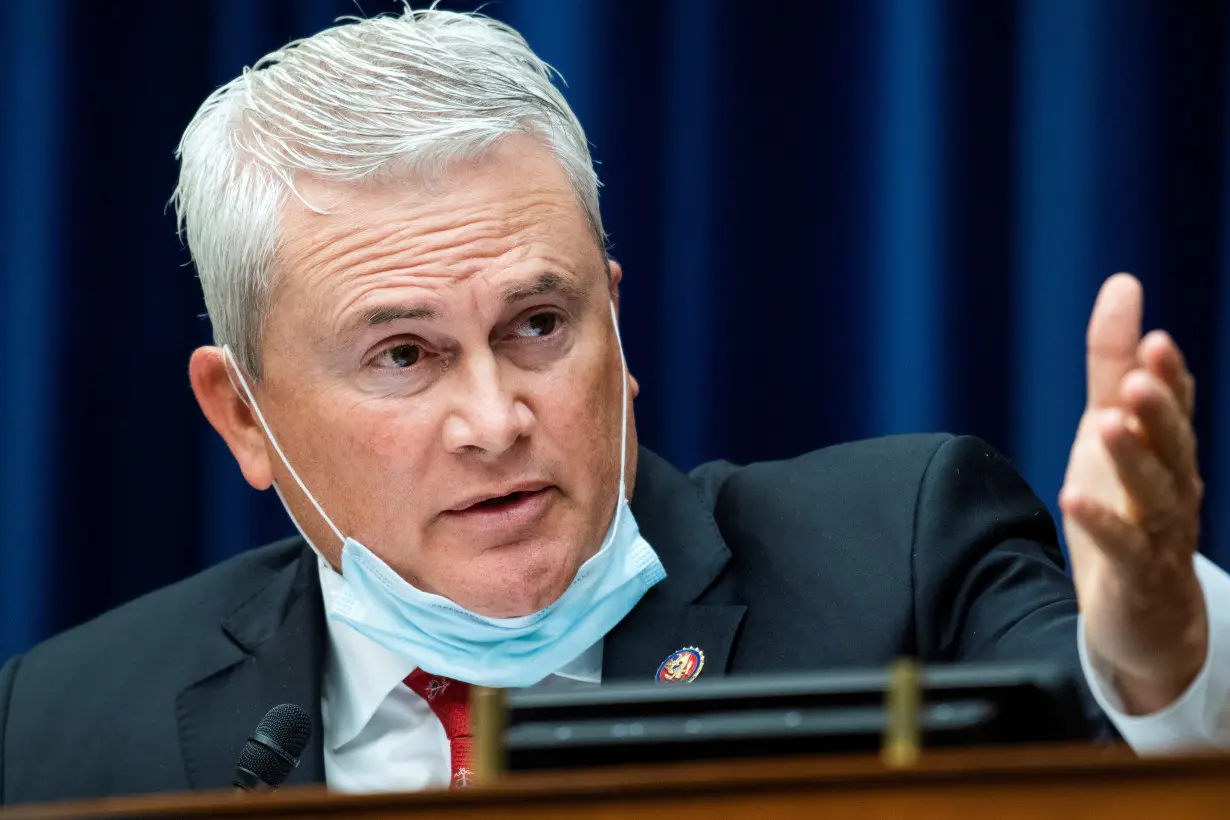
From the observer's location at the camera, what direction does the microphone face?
facing away from the viewer and to the right of the viewer

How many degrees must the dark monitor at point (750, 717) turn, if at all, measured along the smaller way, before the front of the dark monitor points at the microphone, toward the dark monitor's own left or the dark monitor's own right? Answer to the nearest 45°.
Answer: approximately 45° to the dark monitor's own left

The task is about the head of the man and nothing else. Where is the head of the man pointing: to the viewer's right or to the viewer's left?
to the viewer's right

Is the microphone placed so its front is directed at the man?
yes

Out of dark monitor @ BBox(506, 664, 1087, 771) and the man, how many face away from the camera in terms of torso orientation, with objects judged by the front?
1

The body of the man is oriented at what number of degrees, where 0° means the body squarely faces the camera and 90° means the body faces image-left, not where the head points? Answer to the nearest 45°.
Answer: approximately 0°

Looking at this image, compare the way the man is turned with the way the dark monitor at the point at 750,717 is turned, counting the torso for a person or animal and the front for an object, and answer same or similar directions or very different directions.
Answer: very different directions

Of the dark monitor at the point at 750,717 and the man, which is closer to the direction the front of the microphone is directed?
the man

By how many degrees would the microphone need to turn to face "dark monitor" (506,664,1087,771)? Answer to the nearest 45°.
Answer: approximately 90° to its right

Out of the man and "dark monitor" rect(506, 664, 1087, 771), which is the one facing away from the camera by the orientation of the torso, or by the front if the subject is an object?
the dark monitor

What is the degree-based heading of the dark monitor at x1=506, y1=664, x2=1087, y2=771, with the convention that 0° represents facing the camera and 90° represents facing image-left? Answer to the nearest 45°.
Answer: approximately 180°
